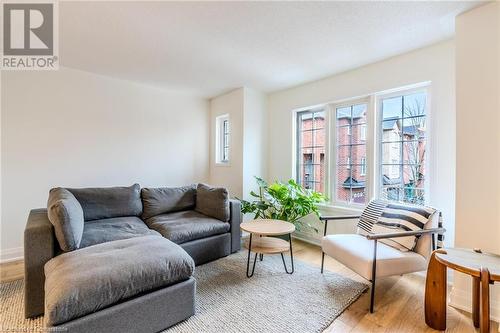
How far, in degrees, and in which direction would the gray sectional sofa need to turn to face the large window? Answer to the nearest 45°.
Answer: approximately 45° to its left

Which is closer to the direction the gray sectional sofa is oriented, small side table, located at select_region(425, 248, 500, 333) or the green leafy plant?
the small side table

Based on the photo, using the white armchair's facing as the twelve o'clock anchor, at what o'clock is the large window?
The large window is roughly at 4 o'clock from the white armchair.

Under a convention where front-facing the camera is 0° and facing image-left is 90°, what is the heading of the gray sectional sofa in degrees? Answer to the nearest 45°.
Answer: approximately 315°

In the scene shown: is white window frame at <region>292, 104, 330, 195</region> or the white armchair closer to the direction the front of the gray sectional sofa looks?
the white armchair

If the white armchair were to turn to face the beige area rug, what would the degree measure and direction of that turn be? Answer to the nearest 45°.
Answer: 0° — it already faces it

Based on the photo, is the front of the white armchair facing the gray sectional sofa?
yes

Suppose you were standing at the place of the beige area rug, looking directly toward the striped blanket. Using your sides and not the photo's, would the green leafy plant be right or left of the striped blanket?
left

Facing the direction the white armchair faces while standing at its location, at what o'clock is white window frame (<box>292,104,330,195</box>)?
The white window frame is roughly at 3 o'clock from the white armchair.

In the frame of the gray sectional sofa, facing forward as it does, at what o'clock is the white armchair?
The white armchair is roughly at 11 o'clock from the gray sectional sofa.

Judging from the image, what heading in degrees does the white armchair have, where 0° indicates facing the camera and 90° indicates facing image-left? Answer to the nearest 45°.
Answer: approximately 45°
